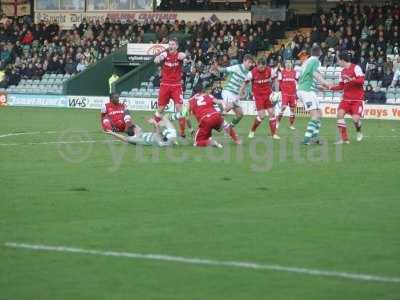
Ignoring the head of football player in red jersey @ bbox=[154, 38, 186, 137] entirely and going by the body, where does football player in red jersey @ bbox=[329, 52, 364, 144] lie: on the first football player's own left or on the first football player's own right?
on the first football player's own left

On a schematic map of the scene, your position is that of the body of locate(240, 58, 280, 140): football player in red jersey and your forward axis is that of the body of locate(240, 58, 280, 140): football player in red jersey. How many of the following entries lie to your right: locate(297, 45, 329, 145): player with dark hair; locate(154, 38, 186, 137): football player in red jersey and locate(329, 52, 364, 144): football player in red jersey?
1

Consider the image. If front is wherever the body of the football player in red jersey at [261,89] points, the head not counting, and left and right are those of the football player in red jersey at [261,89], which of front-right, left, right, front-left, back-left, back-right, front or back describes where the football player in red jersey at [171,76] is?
right

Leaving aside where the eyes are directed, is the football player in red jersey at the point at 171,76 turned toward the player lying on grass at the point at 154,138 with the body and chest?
yes

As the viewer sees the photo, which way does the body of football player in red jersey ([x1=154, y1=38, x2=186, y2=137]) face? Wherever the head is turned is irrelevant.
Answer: toward the camera

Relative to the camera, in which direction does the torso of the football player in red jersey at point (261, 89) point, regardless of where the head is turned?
toward the camera

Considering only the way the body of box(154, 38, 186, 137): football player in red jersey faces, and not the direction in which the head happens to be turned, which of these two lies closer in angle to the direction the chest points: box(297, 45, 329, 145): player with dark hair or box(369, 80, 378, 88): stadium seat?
the player with dark hair

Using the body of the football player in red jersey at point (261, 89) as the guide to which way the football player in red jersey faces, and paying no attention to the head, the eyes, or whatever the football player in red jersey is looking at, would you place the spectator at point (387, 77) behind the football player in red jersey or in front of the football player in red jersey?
behind

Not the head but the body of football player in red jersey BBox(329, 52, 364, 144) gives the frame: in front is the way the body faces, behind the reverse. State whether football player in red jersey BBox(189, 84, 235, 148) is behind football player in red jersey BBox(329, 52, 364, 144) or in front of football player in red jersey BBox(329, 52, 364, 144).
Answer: in front

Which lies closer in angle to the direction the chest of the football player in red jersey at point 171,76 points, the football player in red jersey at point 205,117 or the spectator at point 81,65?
the football player in red jersey

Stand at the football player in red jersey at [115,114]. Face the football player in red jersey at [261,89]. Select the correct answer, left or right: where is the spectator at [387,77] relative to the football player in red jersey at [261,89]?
left

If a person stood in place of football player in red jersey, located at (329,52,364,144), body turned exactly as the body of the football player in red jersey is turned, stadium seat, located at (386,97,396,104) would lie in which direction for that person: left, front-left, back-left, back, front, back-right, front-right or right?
back-right

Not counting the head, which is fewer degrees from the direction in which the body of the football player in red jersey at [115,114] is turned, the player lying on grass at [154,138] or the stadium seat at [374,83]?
the player lying on grass

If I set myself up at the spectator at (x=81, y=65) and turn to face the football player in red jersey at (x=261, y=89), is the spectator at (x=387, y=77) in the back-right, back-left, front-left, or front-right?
front-left

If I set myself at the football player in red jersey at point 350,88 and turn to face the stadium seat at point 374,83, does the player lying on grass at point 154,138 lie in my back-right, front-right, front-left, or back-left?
back-left
